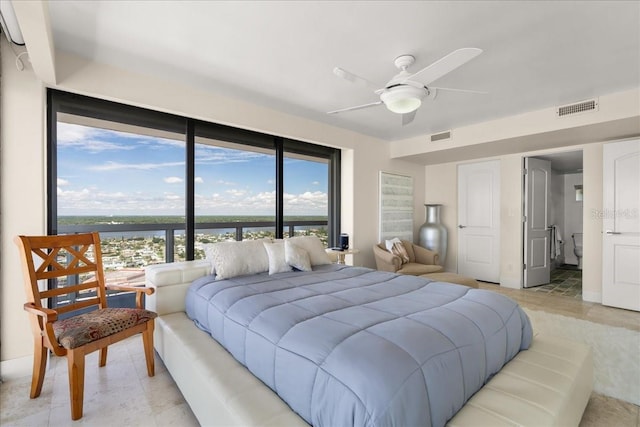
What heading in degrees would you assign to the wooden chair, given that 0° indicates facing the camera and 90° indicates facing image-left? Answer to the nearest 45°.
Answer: approximately 315°

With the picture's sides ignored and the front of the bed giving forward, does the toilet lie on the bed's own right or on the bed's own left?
on the bed's own left

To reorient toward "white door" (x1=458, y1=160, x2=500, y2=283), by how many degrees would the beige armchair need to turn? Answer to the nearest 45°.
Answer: approximately 90° to its left

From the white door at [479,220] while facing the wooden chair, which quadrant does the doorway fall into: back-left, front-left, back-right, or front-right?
back-left

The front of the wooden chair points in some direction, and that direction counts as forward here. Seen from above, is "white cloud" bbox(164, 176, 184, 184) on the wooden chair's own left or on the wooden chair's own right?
on the wooden chair's own left
